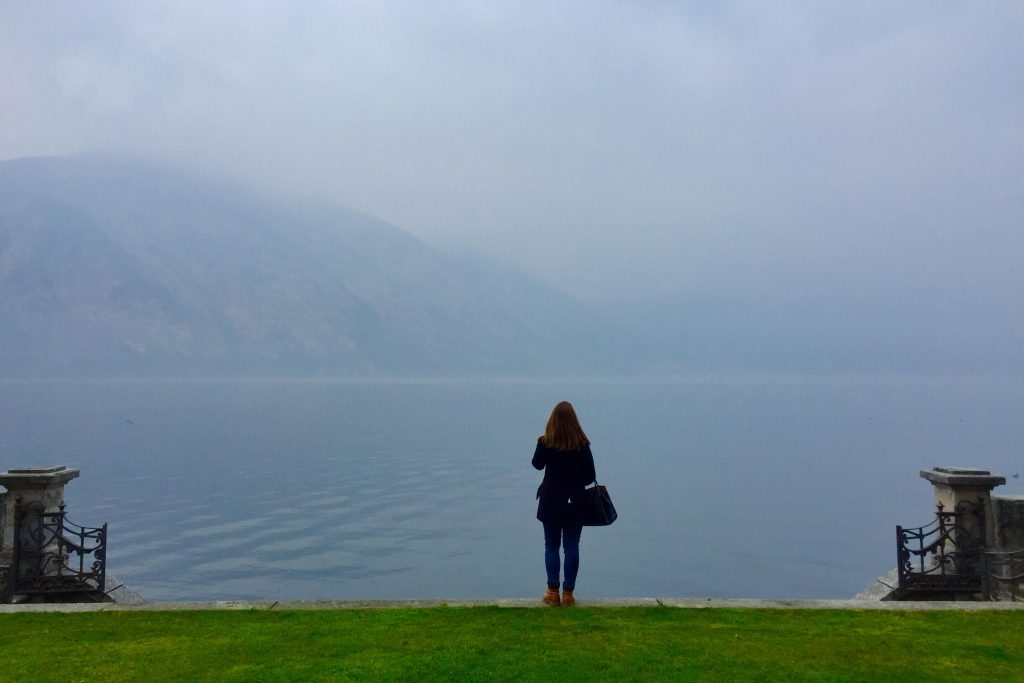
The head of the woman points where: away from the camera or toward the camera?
away from the camera

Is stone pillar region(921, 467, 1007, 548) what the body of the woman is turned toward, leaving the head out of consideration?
no

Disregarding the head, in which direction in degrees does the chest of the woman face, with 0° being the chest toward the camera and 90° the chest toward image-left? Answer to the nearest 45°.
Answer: approximately 180°

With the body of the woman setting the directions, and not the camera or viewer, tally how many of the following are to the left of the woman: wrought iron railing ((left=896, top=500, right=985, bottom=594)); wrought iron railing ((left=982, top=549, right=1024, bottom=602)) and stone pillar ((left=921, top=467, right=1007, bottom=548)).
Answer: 0

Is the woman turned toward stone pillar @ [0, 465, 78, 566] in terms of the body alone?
no

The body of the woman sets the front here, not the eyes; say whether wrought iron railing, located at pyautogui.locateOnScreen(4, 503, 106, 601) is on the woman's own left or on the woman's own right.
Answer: on the woman's own left

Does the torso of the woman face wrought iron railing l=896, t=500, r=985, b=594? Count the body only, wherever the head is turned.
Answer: no
